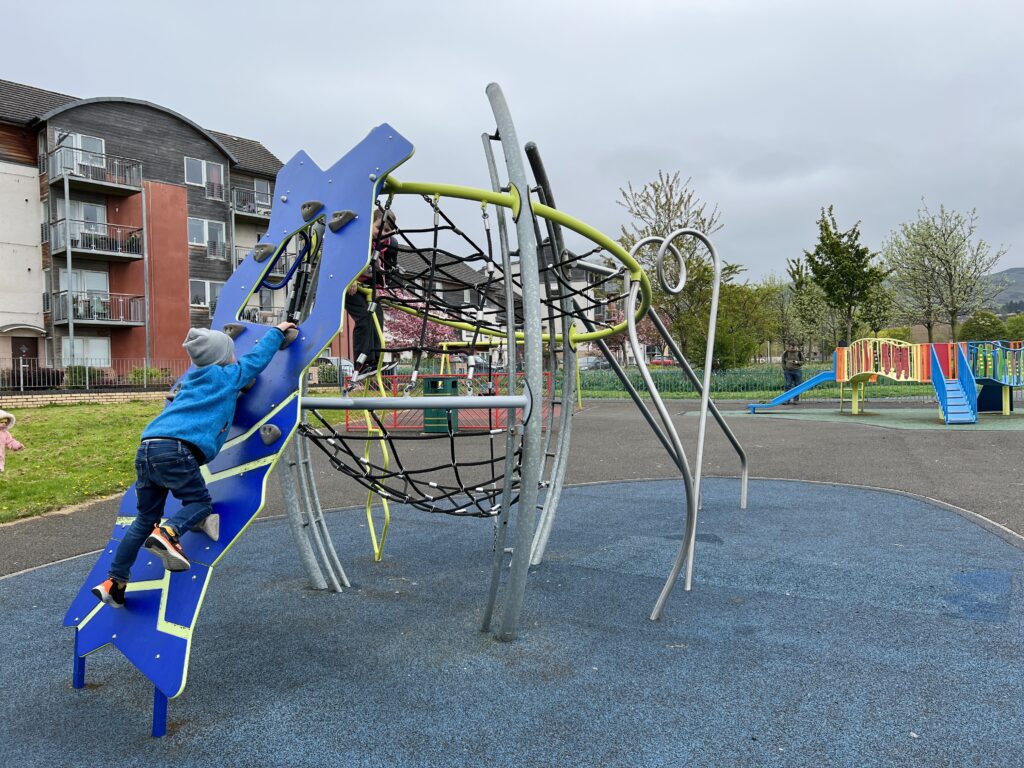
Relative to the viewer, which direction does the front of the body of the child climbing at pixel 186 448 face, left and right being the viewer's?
facing away from the viewer and to the right of the viewer

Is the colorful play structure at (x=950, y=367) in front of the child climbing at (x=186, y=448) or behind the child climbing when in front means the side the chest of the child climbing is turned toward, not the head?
in front

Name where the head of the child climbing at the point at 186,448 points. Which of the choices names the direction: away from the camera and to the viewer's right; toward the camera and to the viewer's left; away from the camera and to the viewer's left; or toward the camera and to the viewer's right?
away from the camera and to the viewer's right

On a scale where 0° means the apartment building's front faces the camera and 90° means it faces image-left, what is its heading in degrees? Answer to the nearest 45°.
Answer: approximately 315°

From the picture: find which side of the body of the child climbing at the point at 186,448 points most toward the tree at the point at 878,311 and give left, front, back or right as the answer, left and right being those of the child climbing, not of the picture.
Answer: front

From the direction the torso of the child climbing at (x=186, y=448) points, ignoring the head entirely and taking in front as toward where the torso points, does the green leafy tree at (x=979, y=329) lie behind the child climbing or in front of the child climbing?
in front

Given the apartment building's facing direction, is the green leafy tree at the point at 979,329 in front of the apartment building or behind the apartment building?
in front

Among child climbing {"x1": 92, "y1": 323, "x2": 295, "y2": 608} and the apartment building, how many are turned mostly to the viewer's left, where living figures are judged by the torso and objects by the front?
0

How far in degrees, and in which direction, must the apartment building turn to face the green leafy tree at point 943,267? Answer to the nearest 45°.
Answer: approximately 45° to its left
